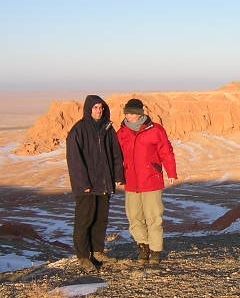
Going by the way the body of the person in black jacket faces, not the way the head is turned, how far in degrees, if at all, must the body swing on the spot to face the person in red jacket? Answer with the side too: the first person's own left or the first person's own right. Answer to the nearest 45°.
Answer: approximately 45° to the first person's own left

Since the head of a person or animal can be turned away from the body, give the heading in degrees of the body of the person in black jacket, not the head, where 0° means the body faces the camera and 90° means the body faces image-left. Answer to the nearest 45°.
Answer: approximately 315°

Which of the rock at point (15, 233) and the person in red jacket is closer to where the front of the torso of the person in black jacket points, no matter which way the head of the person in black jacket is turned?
the person in red jacket

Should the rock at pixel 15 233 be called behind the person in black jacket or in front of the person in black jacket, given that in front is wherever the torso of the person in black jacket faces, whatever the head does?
behind
